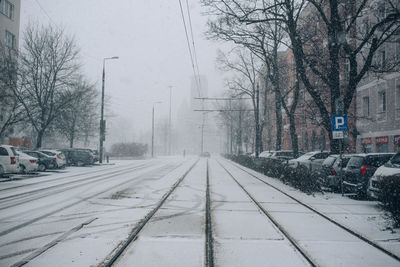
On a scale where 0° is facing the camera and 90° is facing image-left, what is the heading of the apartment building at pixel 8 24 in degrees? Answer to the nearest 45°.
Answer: approximately 315°

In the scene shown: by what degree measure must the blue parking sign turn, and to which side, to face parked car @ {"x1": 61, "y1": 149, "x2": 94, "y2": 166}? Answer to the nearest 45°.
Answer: approximately 135° to its right

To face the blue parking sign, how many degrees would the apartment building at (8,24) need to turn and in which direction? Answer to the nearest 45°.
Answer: approximately 45° to its right

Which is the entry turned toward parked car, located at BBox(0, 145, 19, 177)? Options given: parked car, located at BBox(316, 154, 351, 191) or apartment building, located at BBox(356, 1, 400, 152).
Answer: the apartment building

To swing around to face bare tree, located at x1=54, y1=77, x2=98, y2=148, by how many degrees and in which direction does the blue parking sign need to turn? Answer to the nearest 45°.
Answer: approximately 135° to its right

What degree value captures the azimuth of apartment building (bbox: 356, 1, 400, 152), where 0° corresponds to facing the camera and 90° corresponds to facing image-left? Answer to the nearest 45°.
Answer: approximately 45°

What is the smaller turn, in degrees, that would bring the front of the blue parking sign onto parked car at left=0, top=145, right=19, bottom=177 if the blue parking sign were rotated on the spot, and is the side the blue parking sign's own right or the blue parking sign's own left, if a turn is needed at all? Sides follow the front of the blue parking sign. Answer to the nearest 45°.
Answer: approximately 90° to the blue parking sign's own right

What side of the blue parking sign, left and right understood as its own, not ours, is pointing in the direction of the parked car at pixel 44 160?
right

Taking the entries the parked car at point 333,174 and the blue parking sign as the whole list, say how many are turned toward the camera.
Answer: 1
